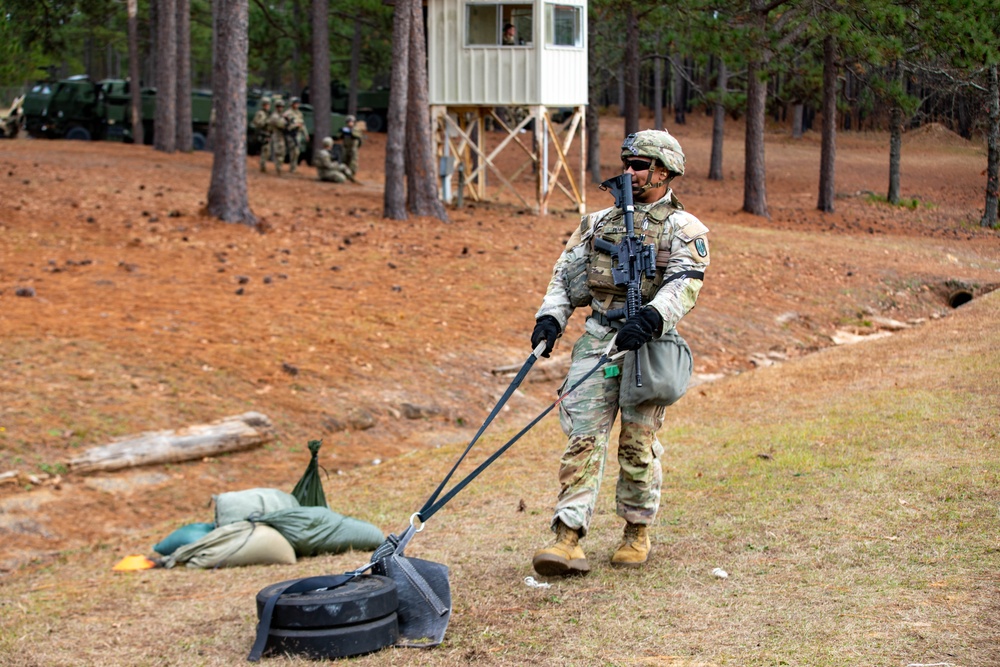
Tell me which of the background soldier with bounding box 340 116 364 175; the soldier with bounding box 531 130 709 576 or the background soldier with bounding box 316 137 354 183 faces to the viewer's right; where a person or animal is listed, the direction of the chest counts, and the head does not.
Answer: the background soldier with bounding box 316 137 354 183

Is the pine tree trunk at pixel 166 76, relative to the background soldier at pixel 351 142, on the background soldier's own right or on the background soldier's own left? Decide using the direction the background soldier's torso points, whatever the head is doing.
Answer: on the background soldier's own right

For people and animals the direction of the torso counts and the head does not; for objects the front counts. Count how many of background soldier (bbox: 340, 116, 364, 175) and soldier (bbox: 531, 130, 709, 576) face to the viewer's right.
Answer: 0

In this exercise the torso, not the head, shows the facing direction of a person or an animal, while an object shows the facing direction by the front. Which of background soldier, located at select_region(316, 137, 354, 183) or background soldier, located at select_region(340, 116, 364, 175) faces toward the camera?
background soldier, located at select_region(340, 116, 364, 175)

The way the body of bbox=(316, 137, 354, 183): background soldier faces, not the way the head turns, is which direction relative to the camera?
to the viewer's right

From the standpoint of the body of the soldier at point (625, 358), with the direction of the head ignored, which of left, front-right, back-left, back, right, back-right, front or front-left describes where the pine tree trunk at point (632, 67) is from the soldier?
back-right

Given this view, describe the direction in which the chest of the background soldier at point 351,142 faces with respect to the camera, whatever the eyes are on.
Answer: toward the camera

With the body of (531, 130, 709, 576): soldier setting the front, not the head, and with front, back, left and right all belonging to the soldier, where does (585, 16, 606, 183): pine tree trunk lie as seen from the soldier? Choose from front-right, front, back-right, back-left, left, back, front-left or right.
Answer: back-right

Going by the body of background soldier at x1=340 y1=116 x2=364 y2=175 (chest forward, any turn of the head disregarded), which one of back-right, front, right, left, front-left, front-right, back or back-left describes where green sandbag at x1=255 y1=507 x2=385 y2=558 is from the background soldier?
front

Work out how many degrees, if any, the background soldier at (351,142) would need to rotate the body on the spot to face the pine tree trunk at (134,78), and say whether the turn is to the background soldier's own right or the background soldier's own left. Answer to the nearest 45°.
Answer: approximately 135° to the background soldier's own right
